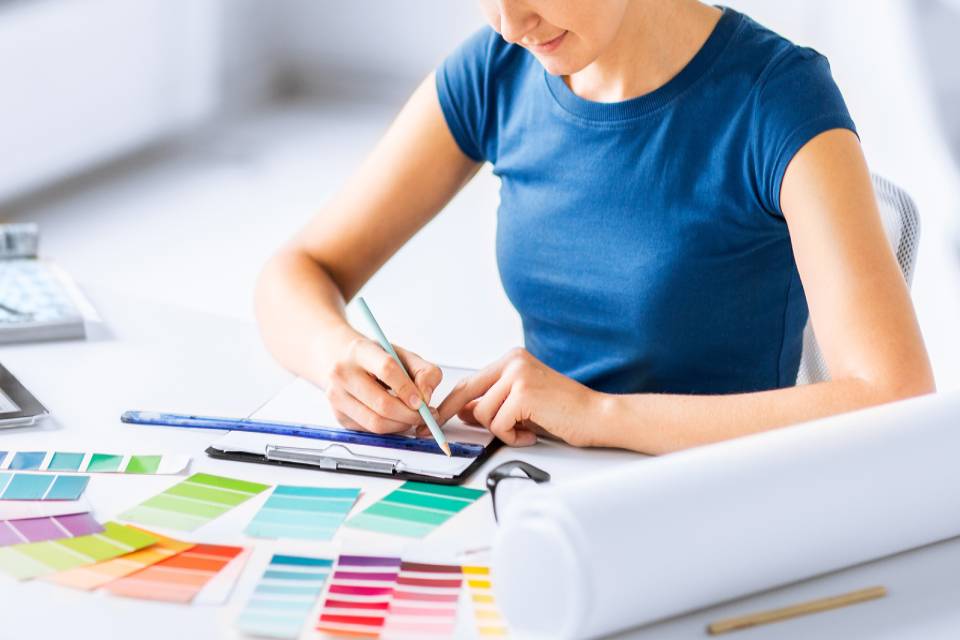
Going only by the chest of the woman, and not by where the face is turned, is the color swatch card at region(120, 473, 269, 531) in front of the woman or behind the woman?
in front

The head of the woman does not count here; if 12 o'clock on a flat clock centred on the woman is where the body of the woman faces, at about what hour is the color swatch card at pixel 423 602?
The color swatch card is roughly at 11 o'clock from the woman.

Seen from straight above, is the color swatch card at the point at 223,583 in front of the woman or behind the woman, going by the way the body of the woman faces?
in front

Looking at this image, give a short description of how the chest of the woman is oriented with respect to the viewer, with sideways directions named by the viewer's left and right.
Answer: facing the viewer and to the left of the viewer

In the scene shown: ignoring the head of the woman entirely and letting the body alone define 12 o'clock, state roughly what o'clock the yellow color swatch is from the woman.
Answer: The yellow color swatch is roughly at 11 o'clock from the woman.

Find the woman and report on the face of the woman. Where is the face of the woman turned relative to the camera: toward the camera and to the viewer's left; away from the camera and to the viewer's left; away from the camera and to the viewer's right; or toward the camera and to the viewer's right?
toward the camera and to the viewer's left

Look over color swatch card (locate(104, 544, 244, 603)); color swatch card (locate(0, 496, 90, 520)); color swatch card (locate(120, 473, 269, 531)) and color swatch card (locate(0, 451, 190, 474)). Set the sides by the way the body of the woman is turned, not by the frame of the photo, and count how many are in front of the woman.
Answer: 4

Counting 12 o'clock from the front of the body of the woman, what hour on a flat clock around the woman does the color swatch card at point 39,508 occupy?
The color swatch card is roughly at 12 o'clock from the woman.

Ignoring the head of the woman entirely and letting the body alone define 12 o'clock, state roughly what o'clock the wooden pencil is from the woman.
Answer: The wooden pencil is roughly at 10 o'clock from the woman.

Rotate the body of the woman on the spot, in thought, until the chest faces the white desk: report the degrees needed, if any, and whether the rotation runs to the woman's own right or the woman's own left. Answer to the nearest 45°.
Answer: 0° — they already face it

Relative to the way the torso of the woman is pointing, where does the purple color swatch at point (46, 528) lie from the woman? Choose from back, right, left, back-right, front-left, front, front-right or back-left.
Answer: front

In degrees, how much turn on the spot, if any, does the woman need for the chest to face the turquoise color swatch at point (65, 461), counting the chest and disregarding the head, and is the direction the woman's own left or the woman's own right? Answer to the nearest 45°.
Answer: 0° — they already face it

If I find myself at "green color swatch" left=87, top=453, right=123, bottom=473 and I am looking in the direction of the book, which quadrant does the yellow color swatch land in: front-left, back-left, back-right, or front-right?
back-right

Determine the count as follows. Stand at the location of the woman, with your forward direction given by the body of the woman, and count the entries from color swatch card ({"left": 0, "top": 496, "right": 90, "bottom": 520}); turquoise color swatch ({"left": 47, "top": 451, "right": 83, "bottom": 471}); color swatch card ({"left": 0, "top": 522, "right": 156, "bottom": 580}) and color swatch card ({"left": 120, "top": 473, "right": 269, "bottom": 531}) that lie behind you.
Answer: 0

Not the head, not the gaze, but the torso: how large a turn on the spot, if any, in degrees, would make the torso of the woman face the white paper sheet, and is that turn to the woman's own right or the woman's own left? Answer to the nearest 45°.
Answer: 0° — they already face it

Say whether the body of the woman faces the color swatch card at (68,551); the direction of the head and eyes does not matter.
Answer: yes
